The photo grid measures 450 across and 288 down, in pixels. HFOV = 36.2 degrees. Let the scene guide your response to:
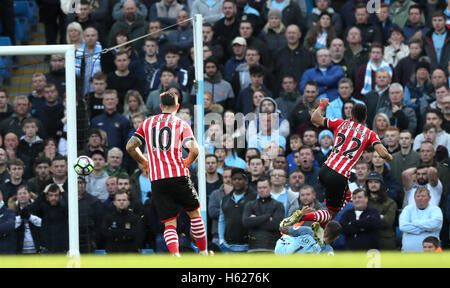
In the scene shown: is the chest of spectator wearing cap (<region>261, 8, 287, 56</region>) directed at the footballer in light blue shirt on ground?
yes

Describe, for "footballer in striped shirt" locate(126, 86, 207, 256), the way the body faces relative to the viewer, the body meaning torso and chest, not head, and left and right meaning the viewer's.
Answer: facing away from the viewer

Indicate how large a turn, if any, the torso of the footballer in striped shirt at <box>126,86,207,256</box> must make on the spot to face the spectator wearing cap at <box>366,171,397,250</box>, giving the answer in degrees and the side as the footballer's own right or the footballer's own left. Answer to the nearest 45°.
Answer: approximately 45° to the footballer's own right

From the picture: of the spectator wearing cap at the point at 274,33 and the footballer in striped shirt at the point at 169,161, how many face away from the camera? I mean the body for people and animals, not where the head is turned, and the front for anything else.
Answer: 1

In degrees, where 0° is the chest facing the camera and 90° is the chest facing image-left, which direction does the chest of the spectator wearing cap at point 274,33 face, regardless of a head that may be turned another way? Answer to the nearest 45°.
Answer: approximately 0°

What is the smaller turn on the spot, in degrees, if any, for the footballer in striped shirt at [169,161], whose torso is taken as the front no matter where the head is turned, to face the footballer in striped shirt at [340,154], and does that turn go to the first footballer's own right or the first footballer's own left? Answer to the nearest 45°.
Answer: approximately 90° to the first footballer's own right

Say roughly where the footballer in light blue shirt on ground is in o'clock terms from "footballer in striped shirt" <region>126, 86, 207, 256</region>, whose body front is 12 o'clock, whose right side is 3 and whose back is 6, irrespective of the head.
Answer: The footballer in light blue shirt on ground is roughly at 3 o'clock from the footballer in striped shirt.

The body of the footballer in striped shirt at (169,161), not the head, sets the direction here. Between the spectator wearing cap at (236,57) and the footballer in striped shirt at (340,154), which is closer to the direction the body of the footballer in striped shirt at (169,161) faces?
the spectator wearing cap

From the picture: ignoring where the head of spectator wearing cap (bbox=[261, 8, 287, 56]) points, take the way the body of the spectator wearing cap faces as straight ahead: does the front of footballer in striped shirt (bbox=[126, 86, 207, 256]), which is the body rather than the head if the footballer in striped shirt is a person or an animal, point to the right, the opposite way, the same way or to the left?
the opposite way

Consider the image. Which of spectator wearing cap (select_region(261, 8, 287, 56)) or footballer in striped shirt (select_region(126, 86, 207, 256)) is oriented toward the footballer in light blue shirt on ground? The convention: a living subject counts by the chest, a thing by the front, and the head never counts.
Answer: the spectator wearing cap
